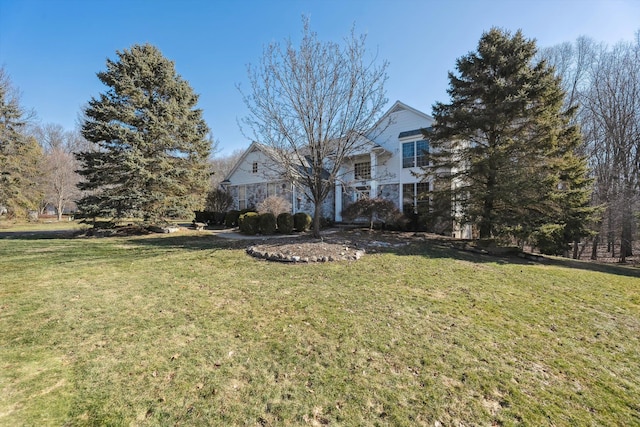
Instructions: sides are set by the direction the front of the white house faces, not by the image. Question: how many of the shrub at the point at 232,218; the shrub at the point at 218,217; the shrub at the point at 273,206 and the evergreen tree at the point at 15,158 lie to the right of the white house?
4

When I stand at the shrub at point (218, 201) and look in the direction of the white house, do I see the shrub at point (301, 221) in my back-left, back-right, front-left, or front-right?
front-right

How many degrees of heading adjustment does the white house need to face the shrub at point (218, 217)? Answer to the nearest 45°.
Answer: approximately 90° to its right

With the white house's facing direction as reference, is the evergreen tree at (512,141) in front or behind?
in front

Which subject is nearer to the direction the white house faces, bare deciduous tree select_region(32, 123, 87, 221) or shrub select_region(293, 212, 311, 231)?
the shrub

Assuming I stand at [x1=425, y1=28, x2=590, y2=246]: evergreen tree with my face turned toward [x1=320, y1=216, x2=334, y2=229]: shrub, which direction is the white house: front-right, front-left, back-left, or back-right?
front-right

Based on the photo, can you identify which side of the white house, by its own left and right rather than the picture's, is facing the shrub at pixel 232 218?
right

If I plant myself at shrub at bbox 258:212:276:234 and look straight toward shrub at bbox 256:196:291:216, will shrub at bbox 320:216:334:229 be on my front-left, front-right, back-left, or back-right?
front-right

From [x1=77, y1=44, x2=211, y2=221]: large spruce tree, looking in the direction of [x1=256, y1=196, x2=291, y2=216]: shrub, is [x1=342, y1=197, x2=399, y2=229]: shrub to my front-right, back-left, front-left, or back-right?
front-right

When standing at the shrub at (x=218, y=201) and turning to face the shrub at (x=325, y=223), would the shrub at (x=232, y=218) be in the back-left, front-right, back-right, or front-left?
front-right

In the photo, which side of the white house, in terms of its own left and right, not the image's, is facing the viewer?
front

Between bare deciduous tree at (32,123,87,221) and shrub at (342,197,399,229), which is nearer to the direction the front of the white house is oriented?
the shrub

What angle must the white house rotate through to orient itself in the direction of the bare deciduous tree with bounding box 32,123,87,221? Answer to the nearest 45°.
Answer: approximately 90° to its right

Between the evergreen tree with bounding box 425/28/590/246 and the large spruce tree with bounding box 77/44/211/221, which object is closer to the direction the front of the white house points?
the evergreen tree
